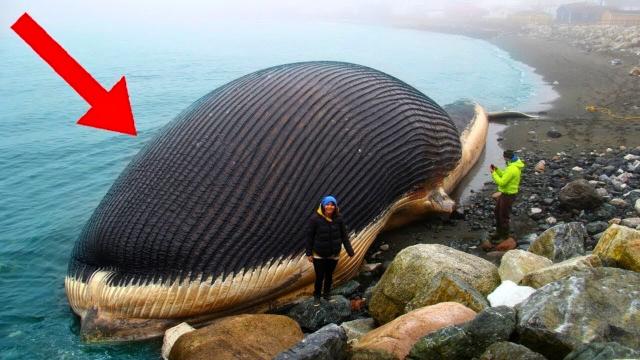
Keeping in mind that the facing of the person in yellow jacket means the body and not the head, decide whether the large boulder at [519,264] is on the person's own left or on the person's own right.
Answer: on the person's own left

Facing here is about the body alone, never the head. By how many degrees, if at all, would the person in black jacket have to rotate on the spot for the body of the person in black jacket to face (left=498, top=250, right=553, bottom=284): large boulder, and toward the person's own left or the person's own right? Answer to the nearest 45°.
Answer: approximately 90° to the person's own left

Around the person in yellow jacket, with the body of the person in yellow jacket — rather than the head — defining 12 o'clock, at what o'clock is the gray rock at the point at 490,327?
The gray rock is roughly at 9 o'clock from the person in yellow jacket.

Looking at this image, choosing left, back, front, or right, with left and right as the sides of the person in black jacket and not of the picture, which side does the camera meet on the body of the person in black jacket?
front

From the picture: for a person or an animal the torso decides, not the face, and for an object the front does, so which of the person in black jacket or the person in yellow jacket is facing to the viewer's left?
the person in yellow jacket

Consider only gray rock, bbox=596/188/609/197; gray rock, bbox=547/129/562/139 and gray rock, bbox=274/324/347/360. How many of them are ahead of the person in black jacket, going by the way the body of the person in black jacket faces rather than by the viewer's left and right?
1

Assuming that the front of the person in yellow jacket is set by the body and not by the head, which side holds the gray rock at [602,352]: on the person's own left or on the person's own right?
on the person's own left

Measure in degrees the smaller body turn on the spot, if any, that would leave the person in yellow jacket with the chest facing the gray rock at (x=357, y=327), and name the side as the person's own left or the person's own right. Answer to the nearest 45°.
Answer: approximately 45° to the person's own left

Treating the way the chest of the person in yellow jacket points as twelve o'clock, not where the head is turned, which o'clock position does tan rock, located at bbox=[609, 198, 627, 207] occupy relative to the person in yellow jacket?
The tan rock is roughly at 5 o'clock from the person in yellow jacket.

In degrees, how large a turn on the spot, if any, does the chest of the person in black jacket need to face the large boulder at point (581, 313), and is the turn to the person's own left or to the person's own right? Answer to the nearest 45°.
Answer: approximately 45° to the person's own left

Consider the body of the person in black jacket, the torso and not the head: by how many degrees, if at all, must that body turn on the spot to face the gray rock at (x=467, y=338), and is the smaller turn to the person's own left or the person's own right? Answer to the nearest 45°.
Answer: approximately 45° to the person's own left

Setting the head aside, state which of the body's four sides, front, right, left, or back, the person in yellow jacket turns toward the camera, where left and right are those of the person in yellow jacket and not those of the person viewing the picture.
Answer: left

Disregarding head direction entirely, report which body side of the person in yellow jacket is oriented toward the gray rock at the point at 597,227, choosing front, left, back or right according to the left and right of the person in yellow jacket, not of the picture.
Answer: back

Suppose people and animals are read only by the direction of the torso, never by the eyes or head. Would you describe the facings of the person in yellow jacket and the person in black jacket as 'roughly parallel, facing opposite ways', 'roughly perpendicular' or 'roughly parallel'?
roughly perpendicular

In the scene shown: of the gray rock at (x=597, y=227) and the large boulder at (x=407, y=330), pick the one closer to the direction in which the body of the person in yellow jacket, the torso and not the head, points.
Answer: the large boulder

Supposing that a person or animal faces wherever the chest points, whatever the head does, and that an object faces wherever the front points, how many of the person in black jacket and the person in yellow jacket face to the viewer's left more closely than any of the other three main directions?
1

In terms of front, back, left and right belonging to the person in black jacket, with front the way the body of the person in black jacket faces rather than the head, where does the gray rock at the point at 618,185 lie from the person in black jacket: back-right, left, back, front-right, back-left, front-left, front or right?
back-left
